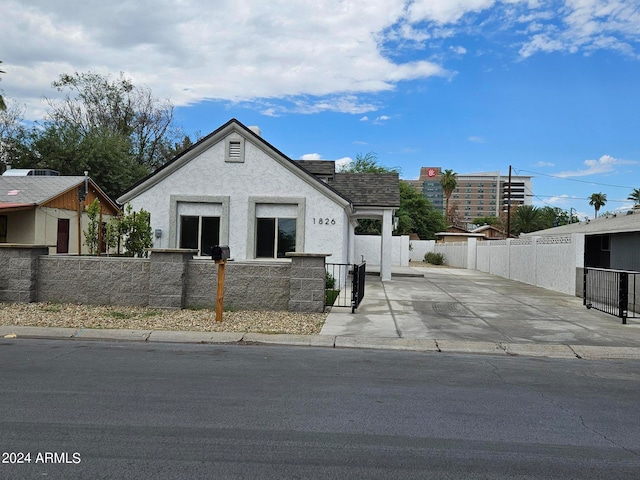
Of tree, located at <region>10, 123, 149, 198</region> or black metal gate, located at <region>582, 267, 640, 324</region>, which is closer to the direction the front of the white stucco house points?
the black metal gate

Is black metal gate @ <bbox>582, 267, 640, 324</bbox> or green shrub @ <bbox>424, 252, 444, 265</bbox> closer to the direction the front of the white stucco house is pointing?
the black metal gate

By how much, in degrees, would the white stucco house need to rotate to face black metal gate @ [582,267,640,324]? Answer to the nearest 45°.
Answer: approximately 45° to its left

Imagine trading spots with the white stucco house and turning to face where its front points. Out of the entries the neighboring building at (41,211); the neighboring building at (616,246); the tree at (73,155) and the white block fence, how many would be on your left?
2

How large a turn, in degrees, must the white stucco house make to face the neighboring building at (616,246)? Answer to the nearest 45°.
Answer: approximately 90° to its left

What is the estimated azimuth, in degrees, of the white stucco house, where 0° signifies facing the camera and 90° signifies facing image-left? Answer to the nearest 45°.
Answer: approximately 0°

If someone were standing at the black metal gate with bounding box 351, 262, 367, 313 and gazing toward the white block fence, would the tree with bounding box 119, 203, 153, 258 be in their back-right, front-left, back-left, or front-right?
back-left

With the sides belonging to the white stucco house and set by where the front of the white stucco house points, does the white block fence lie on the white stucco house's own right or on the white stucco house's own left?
on the white stucco house's own left

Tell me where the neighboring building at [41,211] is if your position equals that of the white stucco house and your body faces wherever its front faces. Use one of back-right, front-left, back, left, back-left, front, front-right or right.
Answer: back-right

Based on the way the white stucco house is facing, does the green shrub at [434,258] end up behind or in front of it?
behind
